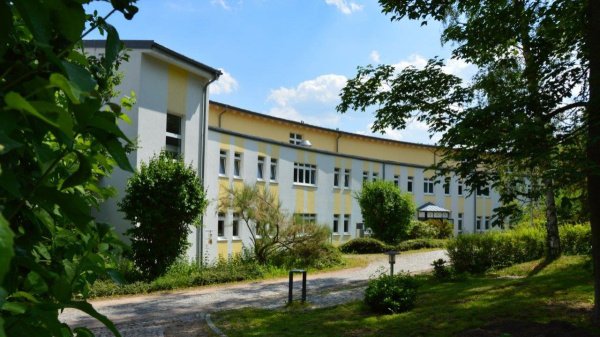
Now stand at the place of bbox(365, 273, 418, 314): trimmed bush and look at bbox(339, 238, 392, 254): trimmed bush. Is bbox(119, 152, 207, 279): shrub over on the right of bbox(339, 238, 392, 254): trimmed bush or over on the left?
left

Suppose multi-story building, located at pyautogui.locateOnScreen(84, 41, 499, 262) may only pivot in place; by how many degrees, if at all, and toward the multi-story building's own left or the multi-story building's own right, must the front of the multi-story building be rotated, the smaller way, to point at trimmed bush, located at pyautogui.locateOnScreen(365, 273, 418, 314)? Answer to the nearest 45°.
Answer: approximately 45° to the multi-story building's own right

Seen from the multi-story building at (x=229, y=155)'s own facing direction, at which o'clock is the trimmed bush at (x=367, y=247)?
The trimmed bush is roughly at 9 o'clock from the multi-story building.

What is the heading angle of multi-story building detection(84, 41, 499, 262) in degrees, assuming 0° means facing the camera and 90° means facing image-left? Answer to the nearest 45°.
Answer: approximately 315°
